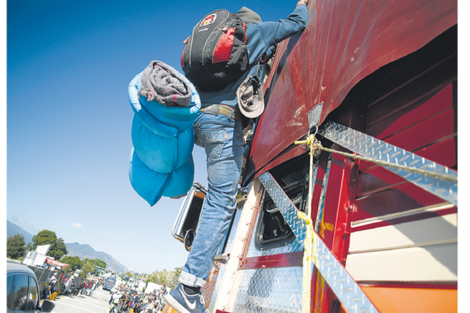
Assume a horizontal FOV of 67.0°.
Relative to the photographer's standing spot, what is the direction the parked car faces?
facing away from the viewer and to the right of the viewer

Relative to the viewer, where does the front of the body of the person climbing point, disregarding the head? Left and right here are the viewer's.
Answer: facing away from the viewer and to the right of the viewer
